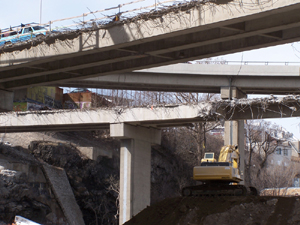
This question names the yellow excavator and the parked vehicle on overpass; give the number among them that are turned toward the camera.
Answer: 0

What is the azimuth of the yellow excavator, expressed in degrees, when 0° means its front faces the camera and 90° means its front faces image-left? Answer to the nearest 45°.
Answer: approximately 225°

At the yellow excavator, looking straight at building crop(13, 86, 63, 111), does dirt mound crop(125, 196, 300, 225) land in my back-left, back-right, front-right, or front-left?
back-left
